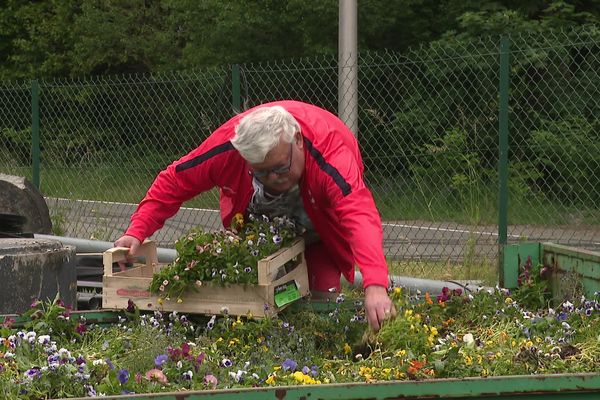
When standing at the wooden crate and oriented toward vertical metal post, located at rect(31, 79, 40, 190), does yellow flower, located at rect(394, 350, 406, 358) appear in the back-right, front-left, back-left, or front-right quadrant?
back-right

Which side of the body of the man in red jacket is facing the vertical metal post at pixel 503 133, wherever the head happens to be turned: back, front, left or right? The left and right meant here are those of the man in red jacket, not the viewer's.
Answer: back

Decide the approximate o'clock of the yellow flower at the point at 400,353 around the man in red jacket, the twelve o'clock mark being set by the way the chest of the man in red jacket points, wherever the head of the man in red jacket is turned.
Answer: The yellow flower is roughly at 10 o'clock from the man in red jacket.

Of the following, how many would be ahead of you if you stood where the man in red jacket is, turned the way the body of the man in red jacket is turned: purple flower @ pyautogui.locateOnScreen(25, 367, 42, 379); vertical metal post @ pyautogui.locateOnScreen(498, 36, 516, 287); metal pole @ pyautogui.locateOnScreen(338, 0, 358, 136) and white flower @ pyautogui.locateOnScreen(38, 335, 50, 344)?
2

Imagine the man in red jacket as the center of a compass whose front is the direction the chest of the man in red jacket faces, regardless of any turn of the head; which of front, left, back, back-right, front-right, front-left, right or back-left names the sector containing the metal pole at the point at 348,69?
back-right

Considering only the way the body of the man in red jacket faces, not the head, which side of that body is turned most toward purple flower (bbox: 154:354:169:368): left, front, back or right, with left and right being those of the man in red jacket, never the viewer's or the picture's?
front

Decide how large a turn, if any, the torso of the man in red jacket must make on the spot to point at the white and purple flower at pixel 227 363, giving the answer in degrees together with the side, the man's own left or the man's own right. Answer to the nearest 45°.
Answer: approximately 45° to the man's own left

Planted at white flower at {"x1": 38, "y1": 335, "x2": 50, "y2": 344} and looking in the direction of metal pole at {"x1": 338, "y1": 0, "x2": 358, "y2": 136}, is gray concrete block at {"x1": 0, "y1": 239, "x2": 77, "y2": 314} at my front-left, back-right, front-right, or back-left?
front-left

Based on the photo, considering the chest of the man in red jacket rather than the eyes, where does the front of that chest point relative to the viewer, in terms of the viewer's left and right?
facing the viewer and to the left of the viewer

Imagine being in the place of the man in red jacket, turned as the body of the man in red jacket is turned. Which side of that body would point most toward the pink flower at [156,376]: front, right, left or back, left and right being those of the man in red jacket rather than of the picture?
front

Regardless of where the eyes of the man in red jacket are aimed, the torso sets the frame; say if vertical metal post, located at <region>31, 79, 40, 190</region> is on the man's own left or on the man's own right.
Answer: on the man's own right

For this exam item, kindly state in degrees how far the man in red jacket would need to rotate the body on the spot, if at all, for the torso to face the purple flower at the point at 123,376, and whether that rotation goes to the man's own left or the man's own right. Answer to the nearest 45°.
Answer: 0° — they already face it

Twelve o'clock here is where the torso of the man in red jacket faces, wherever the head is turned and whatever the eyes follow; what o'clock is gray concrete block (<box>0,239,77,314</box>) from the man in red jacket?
The gray concrete block is roughly at 2 o'clock from the man in red jacket.

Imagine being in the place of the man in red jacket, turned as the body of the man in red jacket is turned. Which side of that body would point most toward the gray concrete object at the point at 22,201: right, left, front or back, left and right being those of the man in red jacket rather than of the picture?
right
